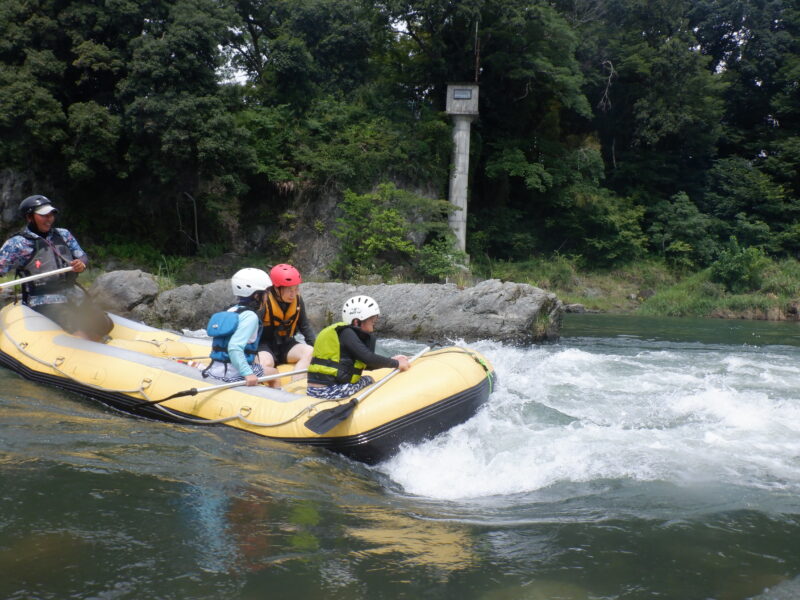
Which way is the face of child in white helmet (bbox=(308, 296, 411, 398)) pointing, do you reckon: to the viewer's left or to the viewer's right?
to the viewer's right

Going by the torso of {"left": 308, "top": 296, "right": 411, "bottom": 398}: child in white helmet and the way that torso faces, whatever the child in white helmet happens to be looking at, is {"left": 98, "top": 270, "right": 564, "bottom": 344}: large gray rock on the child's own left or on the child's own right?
on the child's own left

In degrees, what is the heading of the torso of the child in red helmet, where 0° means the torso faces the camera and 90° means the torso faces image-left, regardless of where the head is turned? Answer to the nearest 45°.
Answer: approximately 315°

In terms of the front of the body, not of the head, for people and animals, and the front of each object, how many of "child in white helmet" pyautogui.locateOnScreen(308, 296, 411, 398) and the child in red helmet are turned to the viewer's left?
0

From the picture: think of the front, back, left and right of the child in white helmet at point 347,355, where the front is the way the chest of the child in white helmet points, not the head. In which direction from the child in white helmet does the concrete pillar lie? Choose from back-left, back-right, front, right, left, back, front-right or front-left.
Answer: left

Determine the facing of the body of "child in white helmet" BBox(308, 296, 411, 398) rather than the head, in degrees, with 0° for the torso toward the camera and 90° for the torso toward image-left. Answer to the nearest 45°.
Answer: approximately 270°

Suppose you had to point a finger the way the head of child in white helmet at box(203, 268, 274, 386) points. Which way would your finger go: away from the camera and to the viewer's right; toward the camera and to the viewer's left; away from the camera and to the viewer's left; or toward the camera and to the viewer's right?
away from the camera and to the viewer's right

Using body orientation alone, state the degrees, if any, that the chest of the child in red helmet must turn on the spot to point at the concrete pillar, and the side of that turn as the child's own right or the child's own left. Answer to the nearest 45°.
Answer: approximately 135° to the child's own left
